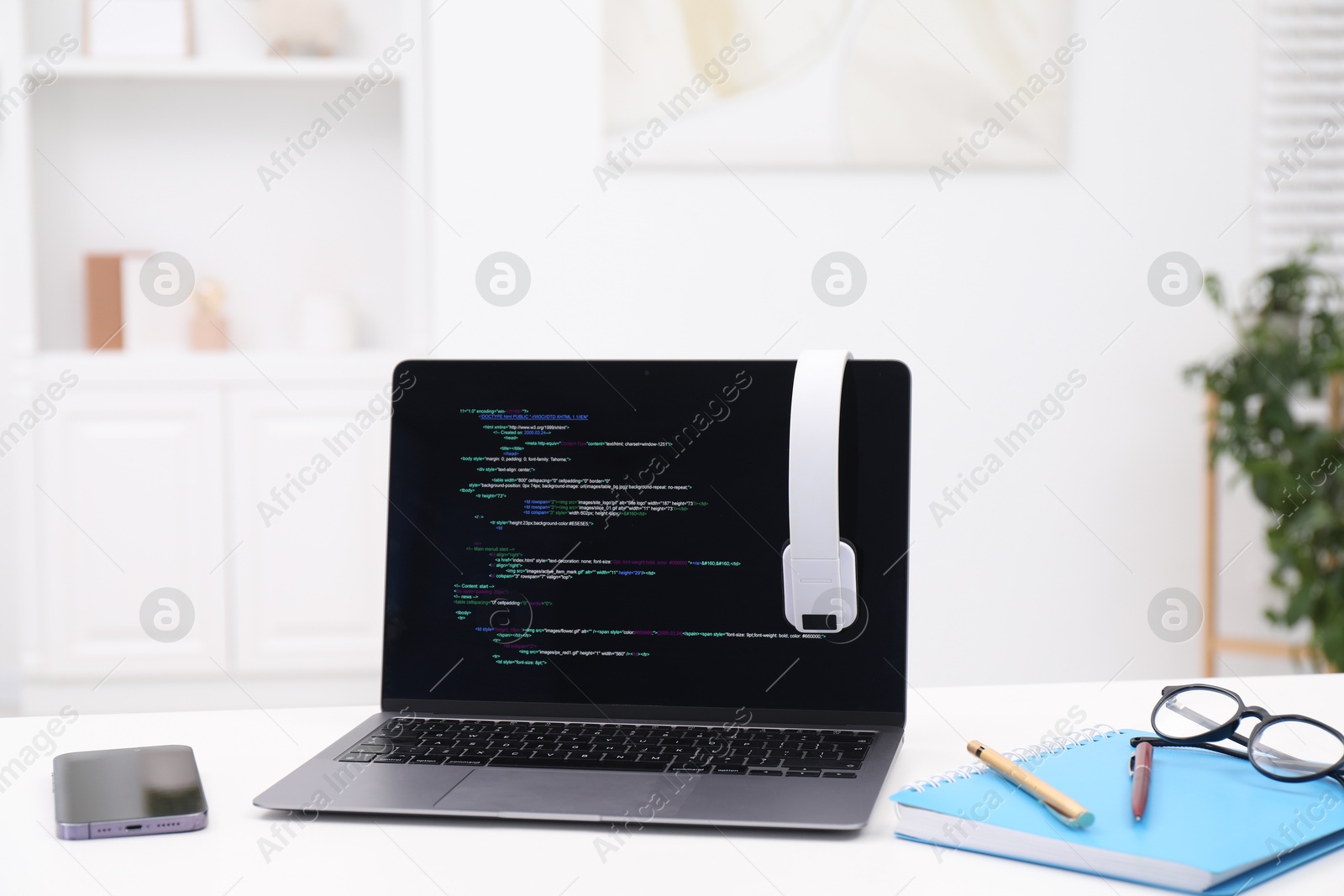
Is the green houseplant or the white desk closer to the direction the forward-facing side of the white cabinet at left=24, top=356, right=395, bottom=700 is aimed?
the white desk

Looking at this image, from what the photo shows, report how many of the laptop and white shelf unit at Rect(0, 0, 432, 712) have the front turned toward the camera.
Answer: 2

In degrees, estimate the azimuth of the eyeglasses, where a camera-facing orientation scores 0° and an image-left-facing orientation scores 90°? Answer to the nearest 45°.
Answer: approximately 45°

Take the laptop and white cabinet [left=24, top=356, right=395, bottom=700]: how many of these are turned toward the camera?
2
